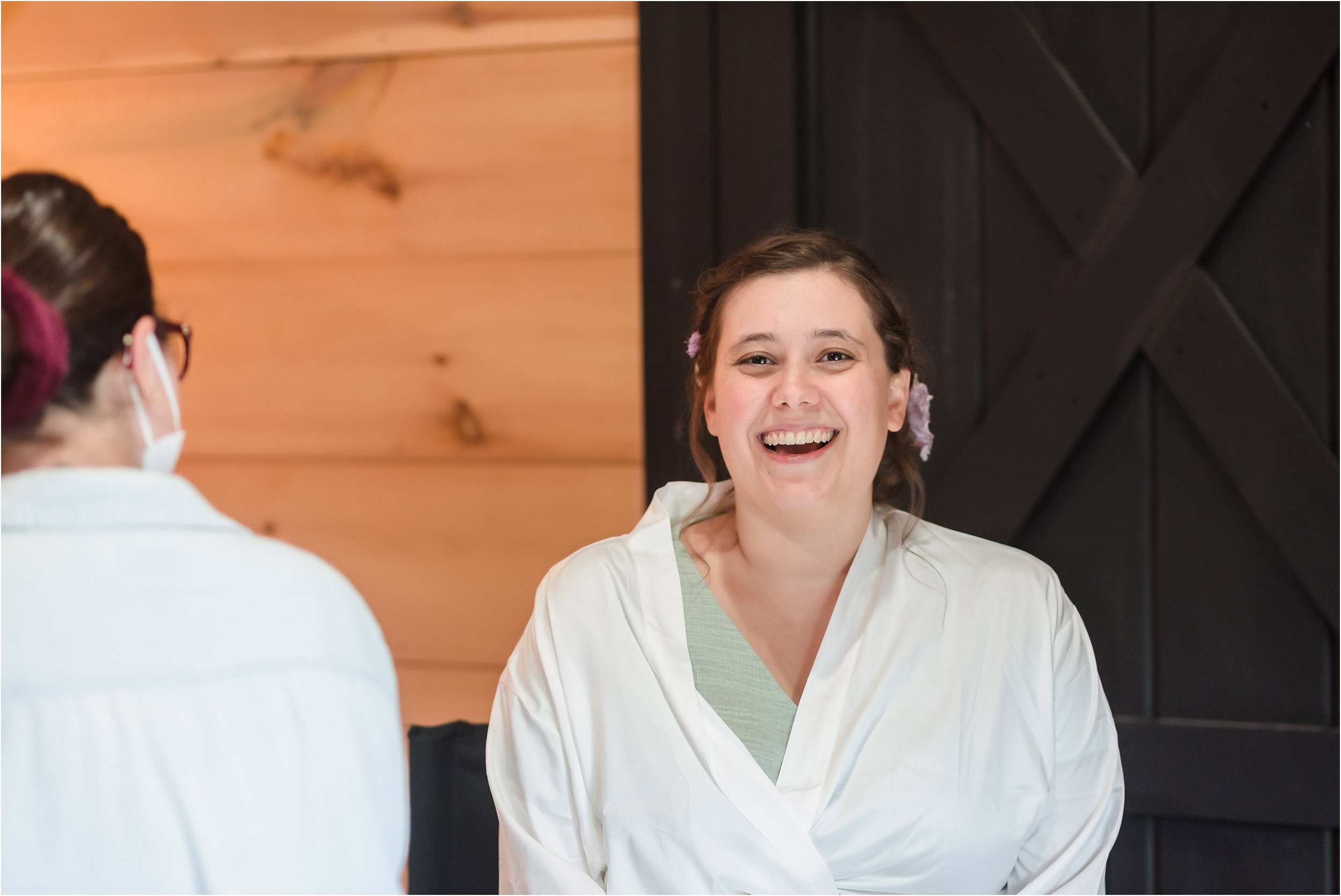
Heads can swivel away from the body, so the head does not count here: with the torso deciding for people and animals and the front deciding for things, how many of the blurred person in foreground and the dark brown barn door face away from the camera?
1

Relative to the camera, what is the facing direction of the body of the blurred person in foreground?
away from the camera

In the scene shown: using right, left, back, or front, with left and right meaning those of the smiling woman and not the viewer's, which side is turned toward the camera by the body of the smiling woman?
front

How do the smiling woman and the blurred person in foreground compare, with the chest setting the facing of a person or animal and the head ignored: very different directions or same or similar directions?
very different directions

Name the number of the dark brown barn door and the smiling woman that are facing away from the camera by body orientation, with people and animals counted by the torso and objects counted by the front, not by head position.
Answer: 0

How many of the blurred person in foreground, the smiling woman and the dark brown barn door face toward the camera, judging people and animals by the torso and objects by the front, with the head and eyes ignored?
2

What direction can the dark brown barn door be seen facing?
toward the camera

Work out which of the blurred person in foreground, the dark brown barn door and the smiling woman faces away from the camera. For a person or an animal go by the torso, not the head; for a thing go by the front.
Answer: the blurred person in foreground
